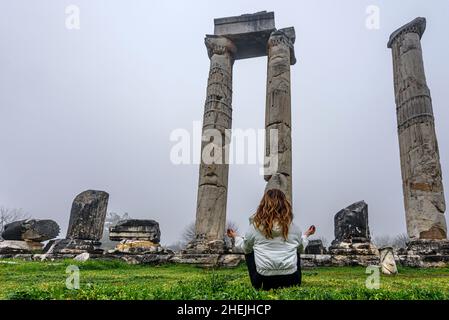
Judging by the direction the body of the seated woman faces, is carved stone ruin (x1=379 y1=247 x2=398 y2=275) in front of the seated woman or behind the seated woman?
in front

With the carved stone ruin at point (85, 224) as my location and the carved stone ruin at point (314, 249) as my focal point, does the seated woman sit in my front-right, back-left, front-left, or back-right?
front-right

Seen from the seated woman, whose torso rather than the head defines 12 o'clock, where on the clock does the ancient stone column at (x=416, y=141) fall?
The ancient stone column is roughly at 1 o'clock from the seated woman.

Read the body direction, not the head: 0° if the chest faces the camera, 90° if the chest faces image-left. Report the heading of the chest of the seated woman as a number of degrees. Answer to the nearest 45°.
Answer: approximately 180°

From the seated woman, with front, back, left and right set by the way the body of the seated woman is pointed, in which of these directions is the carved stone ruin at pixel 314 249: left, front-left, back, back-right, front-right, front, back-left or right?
front

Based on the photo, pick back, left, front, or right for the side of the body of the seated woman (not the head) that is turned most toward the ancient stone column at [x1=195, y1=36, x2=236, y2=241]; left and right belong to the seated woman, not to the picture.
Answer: front

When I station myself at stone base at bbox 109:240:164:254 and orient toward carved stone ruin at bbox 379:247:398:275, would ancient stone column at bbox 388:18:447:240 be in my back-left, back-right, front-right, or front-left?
front-left

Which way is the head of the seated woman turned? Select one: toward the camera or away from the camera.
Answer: away from the camera

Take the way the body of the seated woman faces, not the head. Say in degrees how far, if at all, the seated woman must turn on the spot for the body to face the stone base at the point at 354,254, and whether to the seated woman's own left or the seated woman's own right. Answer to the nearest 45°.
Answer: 0° — they already face it

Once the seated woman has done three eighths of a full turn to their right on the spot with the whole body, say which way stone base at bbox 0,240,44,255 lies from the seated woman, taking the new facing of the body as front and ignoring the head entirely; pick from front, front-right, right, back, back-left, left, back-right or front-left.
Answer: back

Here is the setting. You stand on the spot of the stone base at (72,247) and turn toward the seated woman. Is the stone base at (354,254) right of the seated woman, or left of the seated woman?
left

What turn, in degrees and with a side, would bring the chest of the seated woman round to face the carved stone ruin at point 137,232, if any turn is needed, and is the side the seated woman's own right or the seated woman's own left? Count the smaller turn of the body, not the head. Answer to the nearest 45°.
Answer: approximately 45° to the seated woman's own left

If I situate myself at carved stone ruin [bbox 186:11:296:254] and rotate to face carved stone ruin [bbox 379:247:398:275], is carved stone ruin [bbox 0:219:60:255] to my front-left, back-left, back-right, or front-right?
back-right

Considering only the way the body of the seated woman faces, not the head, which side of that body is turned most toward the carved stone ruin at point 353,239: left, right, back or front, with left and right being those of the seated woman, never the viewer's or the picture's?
front

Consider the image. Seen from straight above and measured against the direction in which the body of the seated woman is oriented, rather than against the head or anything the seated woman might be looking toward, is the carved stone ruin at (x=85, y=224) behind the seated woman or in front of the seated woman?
in front

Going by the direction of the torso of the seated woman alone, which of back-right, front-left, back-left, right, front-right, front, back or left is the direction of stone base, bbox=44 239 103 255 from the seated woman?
front-left
